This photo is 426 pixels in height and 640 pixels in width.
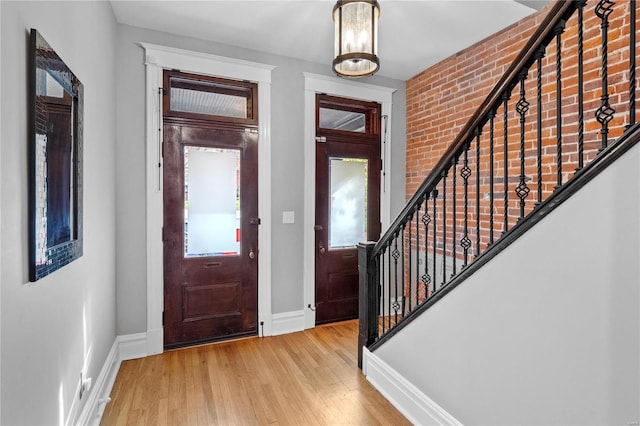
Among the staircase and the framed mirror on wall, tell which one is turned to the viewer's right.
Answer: the framed mirror on wall

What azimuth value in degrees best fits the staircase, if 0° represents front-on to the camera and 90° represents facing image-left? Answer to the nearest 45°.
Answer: approximately 135°

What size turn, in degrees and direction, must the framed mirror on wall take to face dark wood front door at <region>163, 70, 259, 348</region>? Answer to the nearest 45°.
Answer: approximately 45° to its left

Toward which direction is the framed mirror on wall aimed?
to the viewer's right

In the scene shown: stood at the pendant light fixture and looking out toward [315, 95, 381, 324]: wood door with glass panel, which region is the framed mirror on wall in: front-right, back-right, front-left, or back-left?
back-left

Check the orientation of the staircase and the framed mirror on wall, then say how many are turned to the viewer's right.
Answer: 1

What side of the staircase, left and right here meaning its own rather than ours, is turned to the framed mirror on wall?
left

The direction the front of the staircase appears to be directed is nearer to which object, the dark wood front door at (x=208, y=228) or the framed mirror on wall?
the dark wood front door
